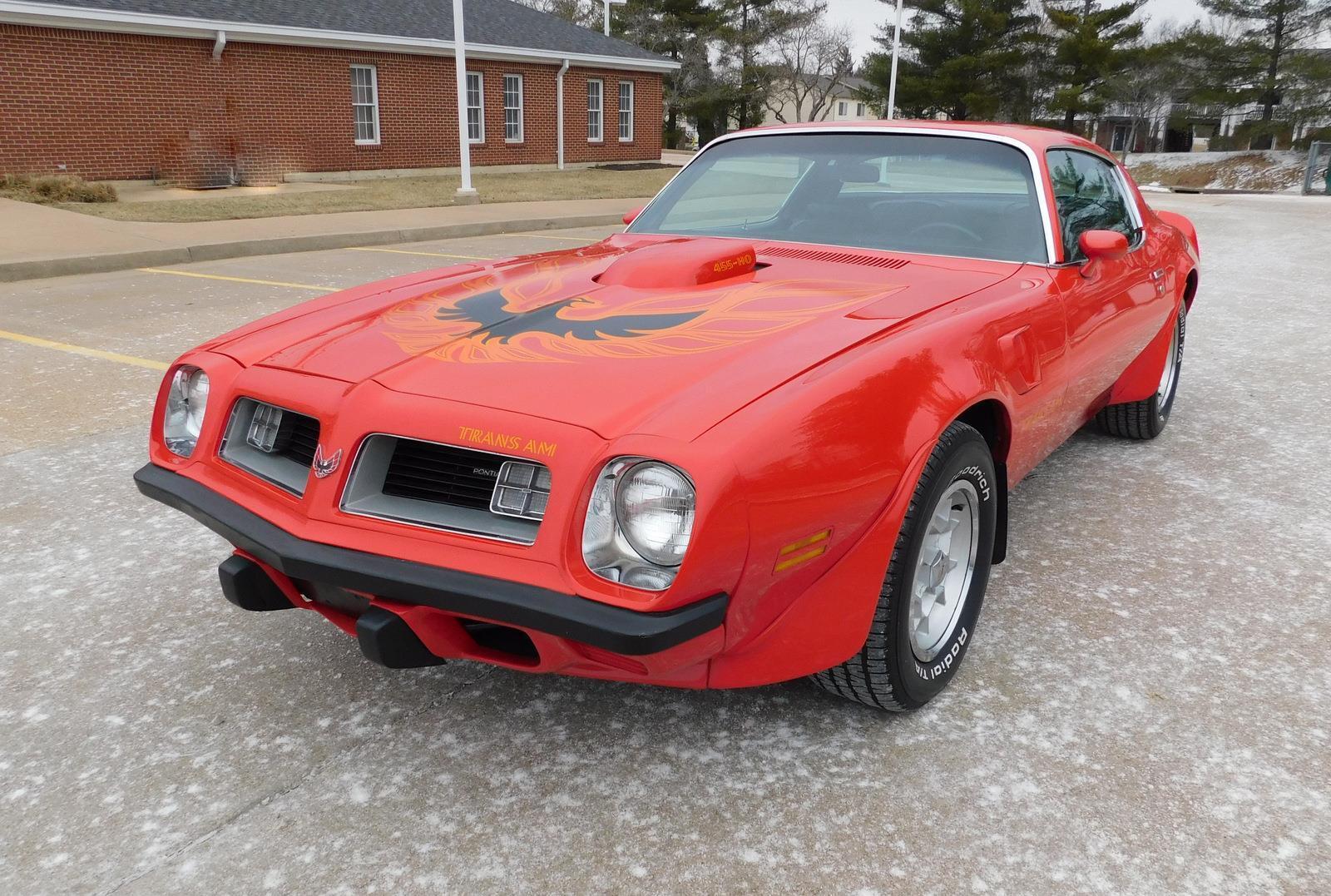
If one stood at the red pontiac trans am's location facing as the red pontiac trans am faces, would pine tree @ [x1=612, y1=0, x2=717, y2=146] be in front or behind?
behind

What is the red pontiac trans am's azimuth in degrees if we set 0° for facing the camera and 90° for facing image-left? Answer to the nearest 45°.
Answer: approximately 45°

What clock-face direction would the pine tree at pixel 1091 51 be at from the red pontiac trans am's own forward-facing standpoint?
The pine tree is roughly at 5 o'clock from the red pontiac trans am.

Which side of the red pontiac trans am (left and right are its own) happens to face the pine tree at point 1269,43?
back

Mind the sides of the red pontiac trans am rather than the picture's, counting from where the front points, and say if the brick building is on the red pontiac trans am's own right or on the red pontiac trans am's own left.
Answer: on the red pontiac trans am's own right

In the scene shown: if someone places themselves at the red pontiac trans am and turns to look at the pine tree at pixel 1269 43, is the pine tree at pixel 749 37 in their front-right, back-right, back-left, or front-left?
front-left

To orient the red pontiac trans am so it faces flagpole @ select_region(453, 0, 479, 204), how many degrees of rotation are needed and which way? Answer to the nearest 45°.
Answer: approximately 135° to its right

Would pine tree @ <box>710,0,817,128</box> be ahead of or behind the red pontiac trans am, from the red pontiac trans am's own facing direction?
behind

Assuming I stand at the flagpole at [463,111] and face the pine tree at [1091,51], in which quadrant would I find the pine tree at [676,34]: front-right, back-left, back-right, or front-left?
front-left

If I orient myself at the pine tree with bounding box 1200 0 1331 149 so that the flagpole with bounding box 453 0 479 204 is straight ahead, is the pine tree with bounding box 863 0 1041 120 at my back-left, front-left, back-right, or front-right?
front-right

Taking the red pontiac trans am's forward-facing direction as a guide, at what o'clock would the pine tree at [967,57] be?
The pine tree is roughly at 5 o'clock from the red pontiac trans am.
